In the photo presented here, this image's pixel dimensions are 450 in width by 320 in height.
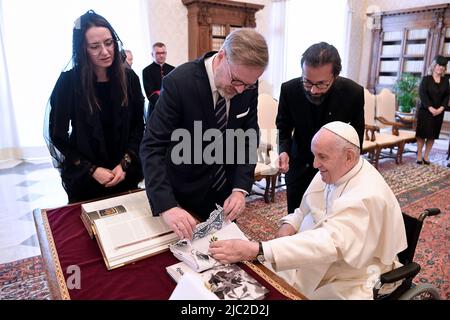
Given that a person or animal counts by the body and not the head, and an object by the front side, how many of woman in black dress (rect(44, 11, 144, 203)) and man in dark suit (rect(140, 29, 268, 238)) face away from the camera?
0

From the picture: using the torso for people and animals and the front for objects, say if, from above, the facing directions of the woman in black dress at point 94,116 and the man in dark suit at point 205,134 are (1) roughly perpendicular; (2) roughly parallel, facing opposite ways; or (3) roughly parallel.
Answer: roughly parallel

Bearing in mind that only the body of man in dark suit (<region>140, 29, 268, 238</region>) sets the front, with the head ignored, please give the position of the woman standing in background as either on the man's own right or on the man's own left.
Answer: on the man's own left

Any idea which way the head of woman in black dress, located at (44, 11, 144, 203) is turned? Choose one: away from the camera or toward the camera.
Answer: toward the camera

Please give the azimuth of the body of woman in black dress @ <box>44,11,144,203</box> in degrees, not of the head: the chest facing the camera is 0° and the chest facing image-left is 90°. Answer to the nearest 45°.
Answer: approximately 315°

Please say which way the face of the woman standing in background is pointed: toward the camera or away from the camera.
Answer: toward the camera

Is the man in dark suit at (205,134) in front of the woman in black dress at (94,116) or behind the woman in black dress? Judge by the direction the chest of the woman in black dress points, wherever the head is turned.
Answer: in front

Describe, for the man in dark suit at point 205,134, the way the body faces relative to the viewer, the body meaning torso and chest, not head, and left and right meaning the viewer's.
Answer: facing the viewer and to the right of the viewer

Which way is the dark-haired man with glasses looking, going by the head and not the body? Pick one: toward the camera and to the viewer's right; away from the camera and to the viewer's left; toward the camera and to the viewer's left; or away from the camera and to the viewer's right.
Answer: toward the camera and to the viewer's left
